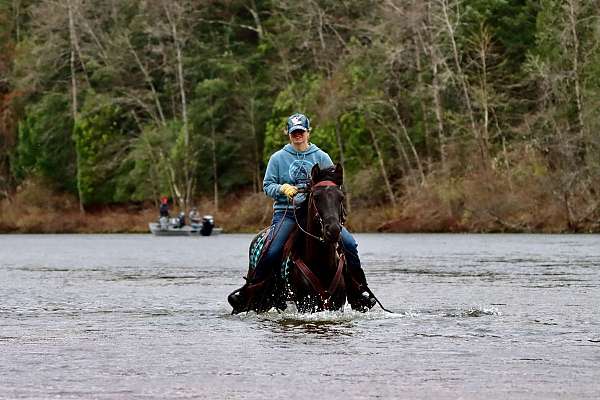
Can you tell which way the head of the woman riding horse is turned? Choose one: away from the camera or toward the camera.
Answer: toward the camera

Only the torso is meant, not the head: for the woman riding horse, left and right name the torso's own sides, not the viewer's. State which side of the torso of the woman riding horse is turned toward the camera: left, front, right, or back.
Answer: front
